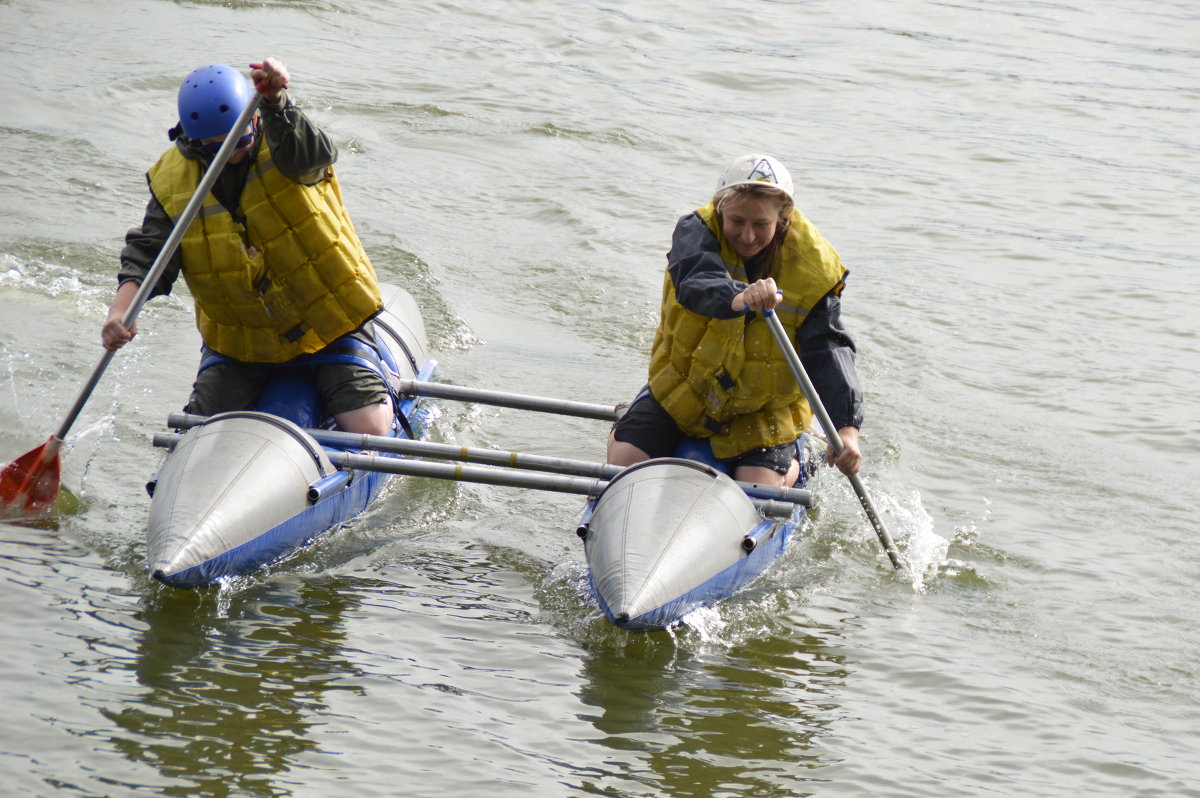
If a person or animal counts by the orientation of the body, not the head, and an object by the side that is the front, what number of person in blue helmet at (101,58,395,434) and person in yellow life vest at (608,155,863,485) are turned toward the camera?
2

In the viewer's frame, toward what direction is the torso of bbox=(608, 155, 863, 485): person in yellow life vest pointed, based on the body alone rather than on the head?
toward the camera

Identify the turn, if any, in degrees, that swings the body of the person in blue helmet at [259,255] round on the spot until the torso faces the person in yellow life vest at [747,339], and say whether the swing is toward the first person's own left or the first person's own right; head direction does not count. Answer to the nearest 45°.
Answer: approximately 90° to the first person's own left

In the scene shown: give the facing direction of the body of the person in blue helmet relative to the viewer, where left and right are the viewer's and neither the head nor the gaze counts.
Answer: facing the viewer

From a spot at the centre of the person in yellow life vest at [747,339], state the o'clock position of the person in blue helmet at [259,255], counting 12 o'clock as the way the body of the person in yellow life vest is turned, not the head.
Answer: The person in blue helmet is roughly at 3 o'clock from the person in yellow life vest.
